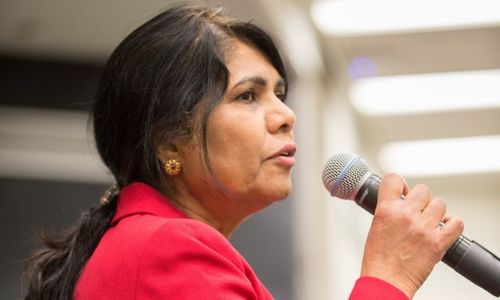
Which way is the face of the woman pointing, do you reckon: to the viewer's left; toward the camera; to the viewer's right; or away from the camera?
to the viewer's right

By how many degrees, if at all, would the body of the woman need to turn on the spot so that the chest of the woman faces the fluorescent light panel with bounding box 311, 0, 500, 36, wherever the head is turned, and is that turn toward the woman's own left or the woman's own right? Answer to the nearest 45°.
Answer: approximately 90° to the woman's own left

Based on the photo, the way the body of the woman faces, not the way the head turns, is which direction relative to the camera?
to the viewer's right

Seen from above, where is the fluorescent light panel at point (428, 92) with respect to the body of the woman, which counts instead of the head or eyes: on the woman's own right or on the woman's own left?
on the woman's own left
